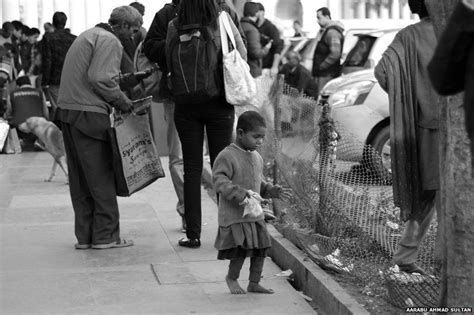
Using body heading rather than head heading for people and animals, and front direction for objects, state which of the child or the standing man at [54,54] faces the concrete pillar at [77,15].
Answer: the standing man

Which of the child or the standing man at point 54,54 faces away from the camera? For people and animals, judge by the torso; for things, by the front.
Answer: the standing man

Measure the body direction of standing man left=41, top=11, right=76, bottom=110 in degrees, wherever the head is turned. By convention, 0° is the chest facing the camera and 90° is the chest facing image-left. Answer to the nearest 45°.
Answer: approximately 180°

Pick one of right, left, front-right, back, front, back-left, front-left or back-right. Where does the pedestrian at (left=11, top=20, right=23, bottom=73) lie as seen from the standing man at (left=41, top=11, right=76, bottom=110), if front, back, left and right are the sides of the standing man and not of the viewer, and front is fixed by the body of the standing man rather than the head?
front

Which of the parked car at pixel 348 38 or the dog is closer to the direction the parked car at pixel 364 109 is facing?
the dog

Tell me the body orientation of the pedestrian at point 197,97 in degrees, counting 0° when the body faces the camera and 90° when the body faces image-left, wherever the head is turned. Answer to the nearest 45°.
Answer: approximately 180°

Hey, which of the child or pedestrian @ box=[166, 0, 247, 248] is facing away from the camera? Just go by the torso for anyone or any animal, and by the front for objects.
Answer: the pedestrian

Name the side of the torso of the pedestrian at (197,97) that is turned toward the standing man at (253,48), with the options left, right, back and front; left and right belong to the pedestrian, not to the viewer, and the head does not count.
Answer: front

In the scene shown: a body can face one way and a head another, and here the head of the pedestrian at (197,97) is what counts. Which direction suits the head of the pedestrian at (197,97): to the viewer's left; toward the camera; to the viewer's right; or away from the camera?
away from the camera

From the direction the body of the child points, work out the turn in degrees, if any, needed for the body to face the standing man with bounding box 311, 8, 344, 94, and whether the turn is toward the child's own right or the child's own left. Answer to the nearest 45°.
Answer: approximately 135° to the child's own left

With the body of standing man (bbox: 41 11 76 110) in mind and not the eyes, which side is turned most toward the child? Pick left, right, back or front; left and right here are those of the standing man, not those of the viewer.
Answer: back

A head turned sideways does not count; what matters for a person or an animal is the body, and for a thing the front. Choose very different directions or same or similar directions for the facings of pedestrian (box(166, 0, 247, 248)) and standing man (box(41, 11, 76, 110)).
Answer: same or similar directions
